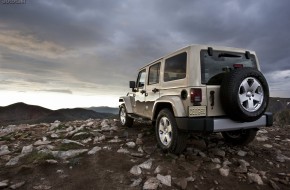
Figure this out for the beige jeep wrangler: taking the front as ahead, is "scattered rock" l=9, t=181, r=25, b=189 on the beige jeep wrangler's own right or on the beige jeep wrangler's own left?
on the beige jeep wrangler's own left

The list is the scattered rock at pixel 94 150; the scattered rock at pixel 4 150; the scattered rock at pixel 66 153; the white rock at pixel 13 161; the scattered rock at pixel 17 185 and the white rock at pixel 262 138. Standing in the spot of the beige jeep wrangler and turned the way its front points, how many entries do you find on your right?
1

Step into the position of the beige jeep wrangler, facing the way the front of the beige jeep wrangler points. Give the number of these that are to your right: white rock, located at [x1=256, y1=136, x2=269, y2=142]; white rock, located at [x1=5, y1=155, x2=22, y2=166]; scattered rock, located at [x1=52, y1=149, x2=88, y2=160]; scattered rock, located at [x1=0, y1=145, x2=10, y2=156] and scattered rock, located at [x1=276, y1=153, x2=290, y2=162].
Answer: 2

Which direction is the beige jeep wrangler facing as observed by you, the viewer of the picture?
facing away from the viewer and to the left of the viewer

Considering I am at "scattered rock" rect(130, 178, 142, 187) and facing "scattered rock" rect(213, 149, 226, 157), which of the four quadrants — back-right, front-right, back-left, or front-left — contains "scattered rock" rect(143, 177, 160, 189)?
front-right

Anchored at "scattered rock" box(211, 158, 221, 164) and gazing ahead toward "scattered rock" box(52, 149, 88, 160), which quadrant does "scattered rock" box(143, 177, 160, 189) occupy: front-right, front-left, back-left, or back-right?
front-left
